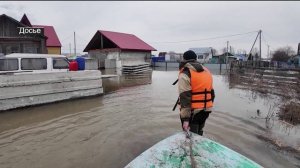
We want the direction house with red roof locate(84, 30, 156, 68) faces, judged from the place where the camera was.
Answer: facing the viewer and to the left of the viewer

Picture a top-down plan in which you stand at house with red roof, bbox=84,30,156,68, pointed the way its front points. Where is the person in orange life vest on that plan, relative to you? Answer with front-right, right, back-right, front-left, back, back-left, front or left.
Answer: front-left

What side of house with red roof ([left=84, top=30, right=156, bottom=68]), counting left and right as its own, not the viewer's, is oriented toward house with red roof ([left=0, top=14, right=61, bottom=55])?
front

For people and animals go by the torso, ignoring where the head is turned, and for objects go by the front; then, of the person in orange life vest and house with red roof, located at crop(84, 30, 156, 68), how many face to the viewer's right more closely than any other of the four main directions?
0

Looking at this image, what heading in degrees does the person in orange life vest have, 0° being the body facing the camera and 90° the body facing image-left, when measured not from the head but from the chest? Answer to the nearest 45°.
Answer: approximately 135°

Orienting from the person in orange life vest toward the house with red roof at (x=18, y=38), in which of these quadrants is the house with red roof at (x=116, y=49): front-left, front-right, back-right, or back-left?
front-right
